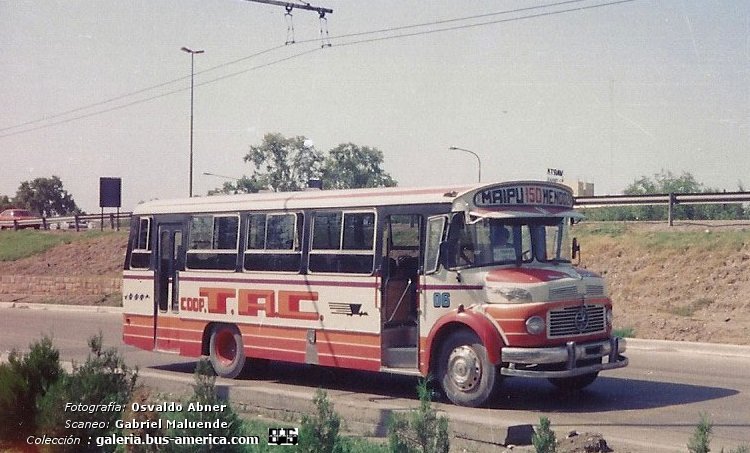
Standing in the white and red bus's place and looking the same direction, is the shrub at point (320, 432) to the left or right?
on its right

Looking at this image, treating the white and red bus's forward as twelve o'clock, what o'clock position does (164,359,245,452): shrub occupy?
The shrub is roughly at 2 o'clock from the white and red bus.

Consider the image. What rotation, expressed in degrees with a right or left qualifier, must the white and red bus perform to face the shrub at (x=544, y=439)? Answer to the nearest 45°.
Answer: approximately 45° to its right

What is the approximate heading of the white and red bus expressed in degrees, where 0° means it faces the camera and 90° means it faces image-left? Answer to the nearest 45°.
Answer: approximately 315°

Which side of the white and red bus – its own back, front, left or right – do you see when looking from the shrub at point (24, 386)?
right

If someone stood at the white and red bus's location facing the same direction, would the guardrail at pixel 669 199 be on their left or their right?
on their left

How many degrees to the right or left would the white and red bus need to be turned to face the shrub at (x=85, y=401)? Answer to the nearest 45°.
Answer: approximately 90° to its right
